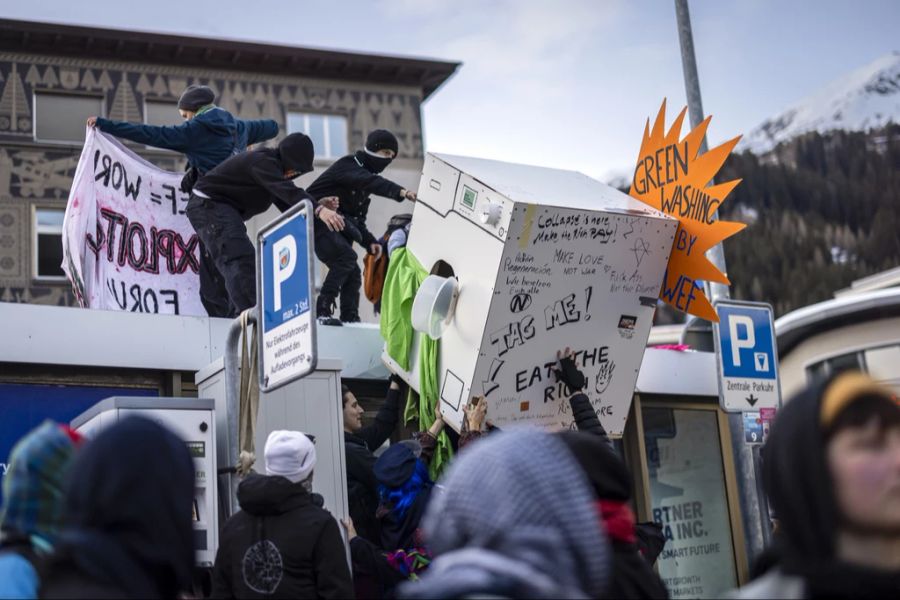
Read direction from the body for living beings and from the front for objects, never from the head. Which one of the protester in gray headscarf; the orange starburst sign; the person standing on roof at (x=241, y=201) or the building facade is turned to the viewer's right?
the person standing on roof

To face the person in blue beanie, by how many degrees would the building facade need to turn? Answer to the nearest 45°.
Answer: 0° — it already faces them

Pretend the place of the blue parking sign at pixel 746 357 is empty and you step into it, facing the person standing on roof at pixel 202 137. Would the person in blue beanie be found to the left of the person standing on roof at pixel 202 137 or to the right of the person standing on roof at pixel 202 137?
left

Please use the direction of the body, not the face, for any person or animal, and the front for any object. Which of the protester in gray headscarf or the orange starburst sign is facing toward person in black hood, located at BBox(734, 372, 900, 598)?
the orange starburst sign

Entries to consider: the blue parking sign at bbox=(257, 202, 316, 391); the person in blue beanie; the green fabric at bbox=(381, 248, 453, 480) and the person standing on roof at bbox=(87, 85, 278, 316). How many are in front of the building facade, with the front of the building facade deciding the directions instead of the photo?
4

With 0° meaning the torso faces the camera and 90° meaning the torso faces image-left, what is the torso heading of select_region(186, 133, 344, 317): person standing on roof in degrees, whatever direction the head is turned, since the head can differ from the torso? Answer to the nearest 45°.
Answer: approximately 270°

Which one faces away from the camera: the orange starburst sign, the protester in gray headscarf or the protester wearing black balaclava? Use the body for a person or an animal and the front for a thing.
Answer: the protester in gray headscarf

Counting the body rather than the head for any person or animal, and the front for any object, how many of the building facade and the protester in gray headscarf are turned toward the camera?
1

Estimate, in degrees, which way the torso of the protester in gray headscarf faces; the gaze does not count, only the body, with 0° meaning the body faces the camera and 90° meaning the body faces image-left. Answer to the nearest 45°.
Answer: approximately 180°

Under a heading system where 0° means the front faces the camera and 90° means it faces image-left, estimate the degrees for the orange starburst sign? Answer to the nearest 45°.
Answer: approximately 0°

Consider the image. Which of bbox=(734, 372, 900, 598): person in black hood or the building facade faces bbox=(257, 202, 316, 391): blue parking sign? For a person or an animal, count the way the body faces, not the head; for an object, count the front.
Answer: the building facade

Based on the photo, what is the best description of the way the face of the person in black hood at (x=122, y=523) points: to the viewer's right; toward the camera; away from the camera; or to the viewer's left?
away from the camera
